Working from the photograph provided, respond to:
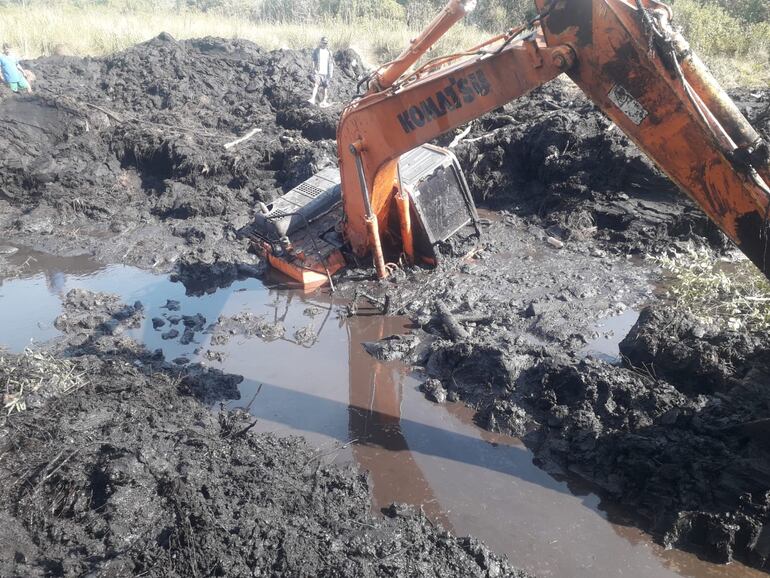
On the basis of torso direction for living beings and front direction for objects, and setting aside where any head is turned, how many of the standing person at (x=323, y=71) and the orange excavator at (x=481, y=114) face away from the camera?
0

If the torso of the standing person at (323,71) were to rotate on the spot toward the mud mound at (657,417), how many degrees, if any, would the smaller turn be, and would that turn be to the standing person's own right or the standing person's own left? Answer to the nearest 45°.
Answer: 0° — they already face it

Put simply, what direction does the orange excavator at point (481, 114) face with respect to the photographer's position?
facing the viewer and to the right of the viewer

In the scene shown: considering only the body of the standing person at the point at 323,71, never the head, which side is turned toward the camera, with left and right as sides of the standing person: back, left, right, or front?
front

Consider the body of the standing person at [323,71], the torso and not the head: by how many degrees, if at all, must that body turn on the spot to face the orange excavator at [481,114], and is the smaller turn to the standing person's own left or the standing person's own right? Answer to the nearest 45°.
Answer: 0° — they already face it

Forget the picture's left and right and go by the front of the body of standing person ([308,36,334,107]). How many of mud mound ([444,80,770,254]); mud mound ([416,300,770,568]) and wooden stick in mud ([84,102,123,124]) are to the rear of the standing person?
0

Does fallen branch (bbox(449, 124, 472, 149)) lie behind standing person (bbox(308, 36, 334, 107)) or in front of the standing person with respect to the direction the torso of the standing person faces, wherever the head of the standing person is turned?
in front

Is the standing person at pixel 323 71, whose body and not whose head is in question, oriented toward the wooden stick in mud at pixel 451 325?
yes

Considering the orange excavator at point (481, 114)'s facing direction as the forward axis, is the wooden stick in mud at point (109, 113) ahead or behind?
behind

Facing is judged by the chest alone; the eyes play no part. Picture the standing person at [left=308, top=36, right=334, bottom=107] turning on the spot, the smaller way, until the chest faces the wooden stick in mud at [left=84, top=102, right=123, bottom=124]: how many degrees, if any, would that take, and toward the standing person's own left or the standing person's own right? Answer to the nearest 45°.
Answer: approximately 45° to the standing person's own right

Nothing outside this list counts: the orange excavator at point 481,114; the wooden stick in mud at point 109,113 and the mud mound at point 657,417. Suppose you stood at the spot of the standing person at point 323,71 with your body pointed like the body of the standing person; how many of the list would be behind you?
0
